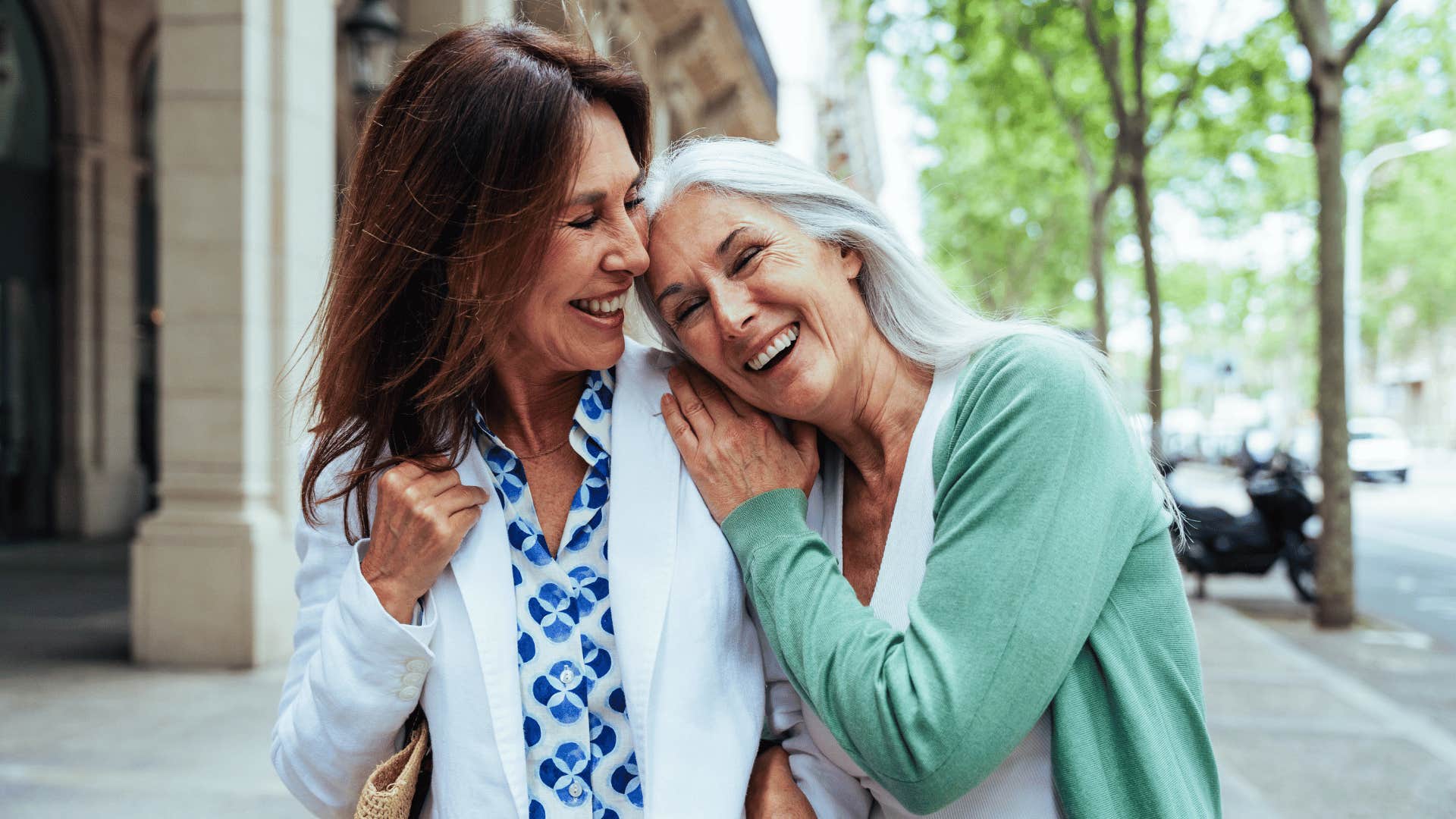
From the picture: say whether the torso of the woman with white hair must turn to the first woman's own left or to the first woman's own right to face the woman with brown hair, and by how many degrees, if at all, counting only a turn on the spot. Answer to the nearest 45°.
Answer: approximately 45° to the first woman's own right

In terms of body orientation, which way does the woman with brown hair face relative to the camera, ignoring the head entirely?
toward the camera

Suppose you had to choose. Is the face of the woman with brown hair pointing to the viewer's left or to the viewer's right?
to the viewer's right

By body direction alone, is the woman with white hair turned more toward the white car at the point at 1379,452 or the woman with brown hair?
the woman with brown hair

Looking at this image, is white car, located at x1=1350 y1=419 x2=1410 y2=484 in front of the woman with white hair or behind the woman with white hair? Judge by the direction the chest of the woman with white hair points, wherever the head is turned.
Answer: behind

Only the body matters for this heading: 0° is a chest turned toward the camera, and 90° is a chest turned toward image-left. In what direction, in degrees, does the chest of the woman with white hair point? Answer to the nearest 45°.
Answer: approximately 45°

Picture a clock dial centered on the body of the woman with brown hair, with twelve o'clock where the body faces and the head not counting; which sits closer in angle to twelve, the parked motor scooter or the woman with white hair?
the woman with white hair

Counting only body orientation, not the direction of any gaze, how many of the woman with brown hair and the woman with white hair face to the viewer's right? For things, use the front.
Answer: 0

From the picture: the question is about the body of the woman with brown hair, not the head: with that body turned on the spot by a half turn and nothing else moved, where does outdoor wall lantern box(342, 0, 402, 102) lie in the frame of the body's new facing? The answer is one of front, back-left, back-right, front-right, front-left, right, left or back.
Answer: front

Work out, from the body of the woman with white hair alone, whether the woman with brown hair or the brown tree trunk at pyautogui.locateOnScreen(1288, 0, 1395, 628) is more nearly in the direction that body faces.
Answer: the woman with brown hair

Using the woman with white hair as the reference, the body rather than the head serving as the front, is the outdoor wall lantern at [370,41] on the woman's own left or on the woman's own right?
on the woman's own right
